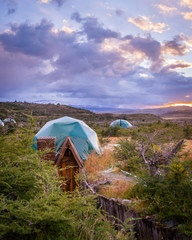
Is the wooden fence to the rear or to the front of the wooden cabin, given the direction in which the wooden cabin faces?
to the front

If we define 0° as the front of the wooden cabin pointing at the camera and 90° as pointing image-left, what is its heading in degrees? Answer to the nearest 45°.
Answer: approximately 0°

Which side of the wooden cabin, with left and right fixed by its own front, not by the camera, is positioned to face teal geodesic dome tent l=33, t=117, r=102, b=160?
back

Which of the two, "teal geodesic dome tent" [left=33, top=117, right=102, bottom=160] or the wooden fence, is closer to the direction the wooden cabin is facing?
the wooden fence
